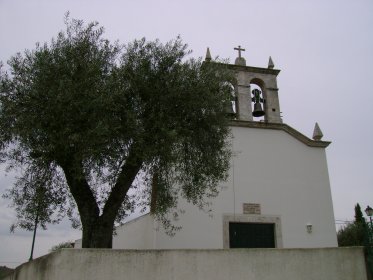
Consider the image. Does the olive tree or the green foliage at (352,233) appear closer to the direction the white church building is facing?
the olive tree

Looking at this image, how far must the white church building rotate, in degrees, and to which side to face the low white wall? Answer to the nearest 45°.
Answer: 0° — it already faces it

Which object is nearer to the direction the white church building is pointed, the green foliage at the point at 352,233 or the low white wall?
the low white wall

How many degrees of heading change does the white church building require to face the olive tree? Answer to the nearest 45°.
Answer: approximately 45° to its right

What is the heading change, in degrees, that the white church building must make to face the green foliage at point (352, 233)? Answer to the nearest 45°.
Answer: approximately 135° to its left

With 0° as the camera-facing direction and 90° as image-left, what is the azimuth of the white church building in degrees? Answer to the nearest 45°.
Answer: approximately 0°
